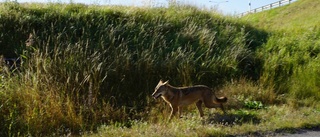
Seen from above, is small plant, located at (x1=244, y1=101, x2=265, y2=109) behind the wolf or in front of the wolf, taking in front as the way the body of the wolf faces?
behind

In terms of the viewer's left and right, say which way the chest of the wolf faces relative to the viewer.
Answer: facing to the left of the viewer
